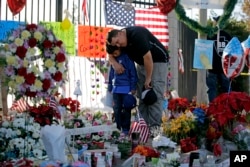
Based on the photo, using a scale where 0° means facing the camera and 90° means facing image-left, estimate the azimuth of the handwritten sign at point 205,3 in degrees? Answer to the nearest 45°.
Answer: approximately 0°

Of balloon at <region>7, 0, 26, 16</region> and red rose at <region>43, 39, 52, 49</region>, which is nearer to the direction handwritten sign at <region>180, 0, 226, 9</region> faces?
the red rose

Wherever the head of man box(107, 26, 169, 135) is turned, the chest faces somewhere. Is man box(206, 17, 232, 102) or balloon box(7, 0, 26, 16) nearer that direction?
the balloon

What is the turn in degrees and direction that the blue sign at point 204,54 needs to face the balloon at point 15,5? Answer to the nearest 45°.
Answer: approximately 90° to its right

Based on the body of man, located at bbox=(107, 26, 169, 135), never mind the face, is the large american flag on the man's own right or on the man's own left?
on the man's own right
